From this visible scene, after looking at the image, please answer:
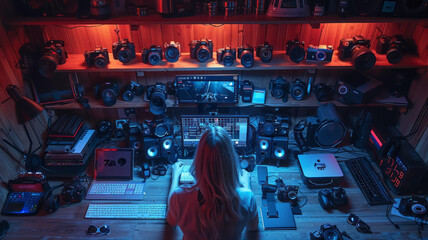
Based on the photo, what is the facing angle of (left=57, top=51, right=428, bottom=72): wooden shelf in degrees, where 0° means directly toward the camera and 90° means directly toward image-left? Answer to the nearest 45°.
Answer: approximately 0°

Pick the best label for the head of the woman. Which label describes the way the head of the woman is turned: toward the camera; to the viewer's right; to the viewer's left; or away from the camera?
away from the camera

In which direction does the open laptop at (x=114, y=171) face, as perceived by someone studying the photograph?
facing the viewer

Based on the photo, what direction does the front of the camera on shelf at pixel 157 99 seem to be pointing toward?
toward the camera

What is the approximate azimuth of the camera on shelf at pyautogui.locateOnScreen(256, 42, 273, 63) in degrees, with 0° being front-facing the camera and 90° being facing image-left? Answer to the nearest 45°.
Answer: approximately 0°

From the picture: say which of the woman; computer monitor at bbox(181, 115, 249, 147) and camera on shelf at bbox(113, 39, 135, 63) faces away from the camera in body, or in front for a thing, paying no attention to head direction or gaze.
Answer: the woman

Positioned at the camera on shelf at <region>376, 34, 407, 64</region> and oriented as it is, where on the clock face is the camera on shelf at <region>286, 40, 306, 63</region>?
the camera on shelf at <region>286, 40, 306, 63</region> is roughly at 2 o'clock from the camera on shelf at <region>376, 34, 407, 64</region>.

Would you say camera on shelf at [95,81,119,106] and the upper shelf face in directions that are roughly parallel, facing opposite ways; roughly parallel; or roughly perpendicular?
roughly parallel

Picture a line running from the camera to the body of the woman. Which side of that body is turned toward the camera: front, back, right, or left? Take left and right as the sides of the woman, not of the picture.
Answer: back

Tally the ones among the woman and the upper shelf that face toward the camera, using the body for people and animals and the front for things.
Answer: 1

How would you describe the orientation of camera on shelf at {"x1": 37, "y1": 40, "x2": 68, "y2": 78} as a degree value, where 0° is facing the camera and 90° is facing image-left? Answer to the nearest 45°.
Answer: approximately 45°

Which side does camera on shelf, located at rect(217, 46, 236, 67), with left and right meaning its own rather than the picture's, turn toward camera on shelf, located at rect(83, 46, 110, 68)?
right

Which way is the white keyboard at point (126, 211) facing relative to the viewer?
toward the camera
